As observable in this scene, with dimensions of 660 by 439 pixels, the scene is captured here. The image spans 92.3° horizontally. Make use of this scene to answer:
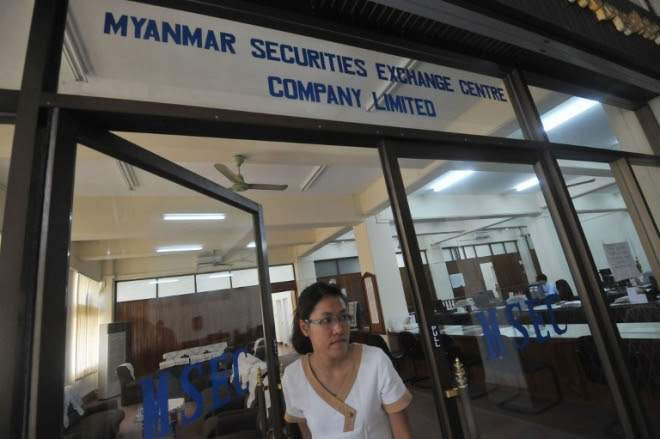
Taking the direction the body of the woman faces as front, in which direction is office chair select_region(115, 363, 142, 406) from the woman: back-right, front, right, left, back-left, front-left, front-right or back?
right

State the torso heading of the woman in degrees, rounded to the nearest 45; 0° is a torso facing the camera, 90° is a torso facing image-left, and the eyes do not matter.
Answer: approximately 0°

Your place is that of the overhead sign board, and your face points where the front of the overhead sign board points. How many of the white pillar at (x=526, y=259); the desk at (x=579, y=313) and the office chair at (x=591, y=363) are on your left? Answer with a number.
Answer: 3

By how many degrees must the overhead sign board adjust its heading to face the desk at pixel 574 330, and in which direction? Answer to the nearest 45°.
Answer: approximately 90° to its left

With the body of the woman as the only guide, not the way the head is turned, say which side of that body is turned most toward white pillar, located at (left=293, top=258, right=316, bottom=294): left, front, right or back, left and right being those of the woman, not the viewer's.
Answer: back

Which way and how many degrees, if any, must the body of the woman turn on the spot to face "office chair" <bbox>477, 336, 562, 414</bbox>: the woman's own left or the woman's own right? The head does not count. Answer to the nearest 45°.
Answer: approximately 135° to the woman's own left

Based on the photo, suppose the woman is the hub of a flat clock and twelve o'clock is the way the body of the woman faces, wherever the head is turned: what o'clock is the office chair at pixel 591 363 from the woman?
The office chair is roughly at 8 o'clock from the woman.

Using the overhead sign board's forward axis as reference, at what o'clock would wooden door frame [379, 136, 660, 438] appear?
The wooden door frame is roughly at 10 o'clock from the overhead sign board.

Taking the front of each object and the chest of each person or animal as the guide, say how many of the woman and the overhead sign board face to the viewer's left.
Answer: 0

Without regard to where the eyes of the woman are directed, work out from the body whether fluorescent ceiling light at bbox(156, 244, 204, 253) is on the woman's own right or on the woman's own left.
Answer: on the woman's own right

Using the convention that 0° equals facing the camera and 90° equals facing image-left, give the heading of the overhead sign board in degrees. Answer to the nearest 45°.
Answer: approximately 315°

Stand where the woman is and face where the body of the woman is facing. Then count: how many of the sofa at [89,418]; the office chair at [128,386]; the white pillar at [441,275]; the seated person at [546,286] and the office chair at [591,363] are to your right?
2

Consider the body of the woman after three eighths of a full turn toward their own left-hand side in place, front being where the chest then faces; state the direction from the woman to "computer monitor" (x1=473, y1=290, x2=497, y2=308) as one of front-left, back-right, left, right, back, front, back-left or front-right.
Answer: front
